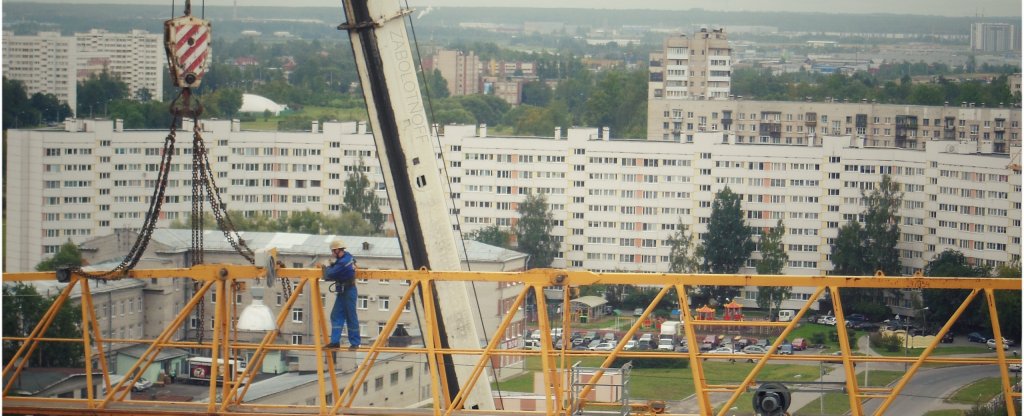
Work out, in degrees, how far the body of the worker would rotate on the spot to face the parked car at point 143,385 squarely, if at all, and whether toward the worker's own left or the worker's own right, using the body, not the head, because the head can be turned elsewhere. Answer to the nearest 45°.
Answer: approximately 90° to the worker's own right

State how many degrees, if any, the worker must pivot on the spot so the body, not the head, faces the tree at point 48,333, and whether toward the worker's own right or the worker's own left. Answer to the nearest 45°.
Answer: approximately 90° to the worker's own right

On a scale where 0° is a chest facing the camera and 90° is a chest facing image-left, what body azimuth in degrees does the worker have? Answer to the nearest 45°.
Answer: approximately 90°
